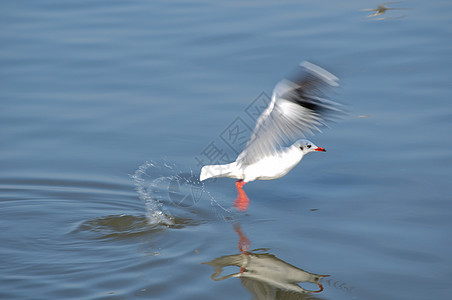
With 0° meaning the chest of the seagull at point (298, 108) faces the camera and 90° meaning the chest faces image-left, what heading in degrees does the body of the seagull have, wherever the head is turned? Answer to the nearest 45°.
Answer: approximately 270°

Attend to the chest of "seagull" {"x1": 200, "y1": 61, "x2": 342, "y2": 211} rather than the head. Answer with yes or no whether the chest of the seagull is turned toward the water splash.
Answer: no
